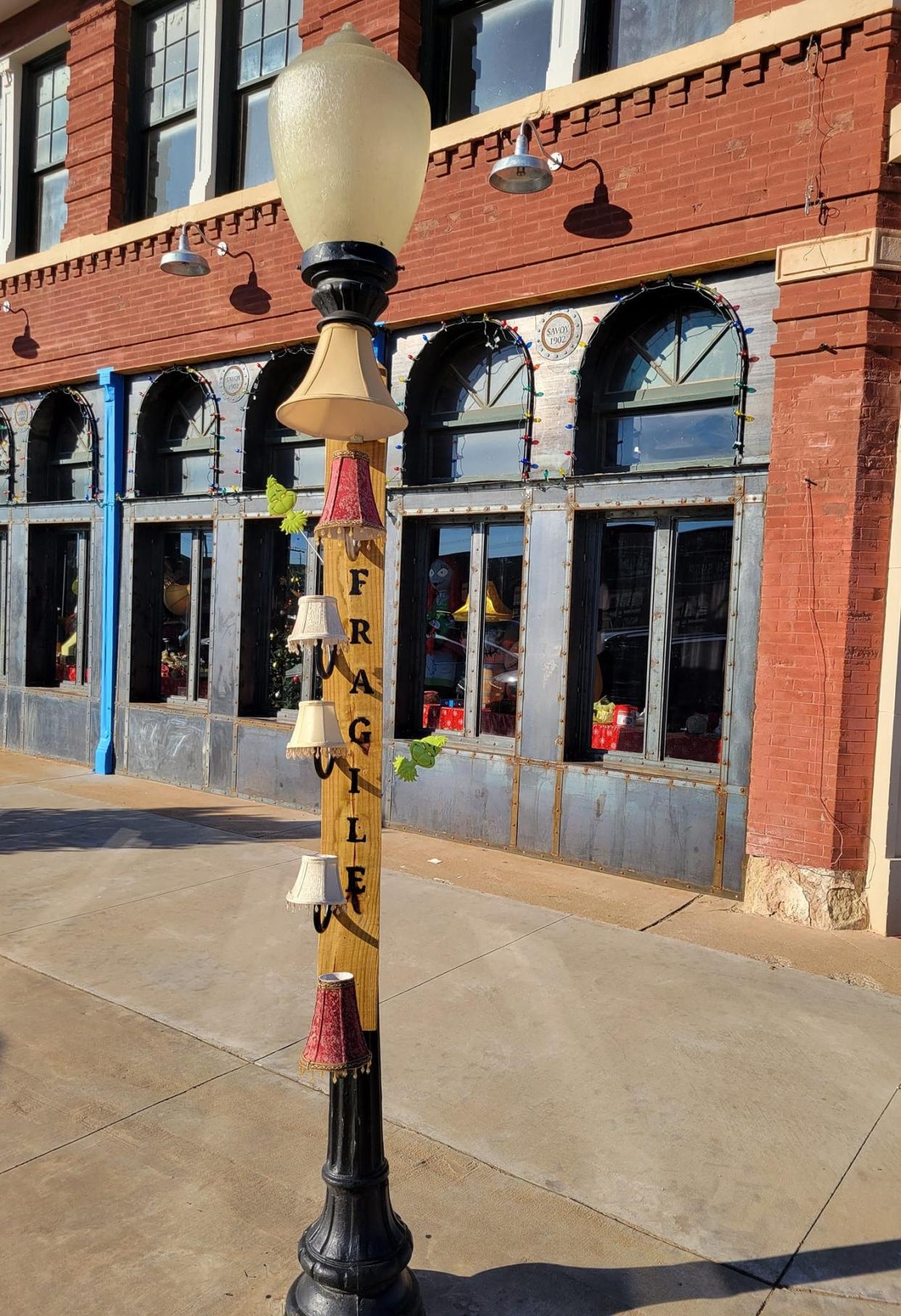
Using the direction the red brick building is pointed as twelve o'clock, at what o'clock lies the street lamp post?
The street lamp post is roughly at 11 o'clock from the red brick building.

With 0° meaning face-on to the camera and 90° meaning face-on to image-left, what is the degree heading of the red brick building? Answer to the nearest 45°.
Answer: approximately 45°

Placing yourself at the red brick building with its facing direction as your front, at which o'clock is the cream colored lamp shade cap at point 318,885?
The cream colored lamp shade cap is roughly at 11 o'clock from the red brick building.

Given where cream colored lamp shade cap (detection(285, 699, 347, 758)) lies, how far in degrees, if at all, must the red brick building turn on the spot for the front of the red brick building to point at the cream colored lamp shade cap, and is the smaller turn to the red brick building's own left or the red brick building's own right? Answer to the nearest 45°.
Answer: approximately 45° to the red brick building's own left
